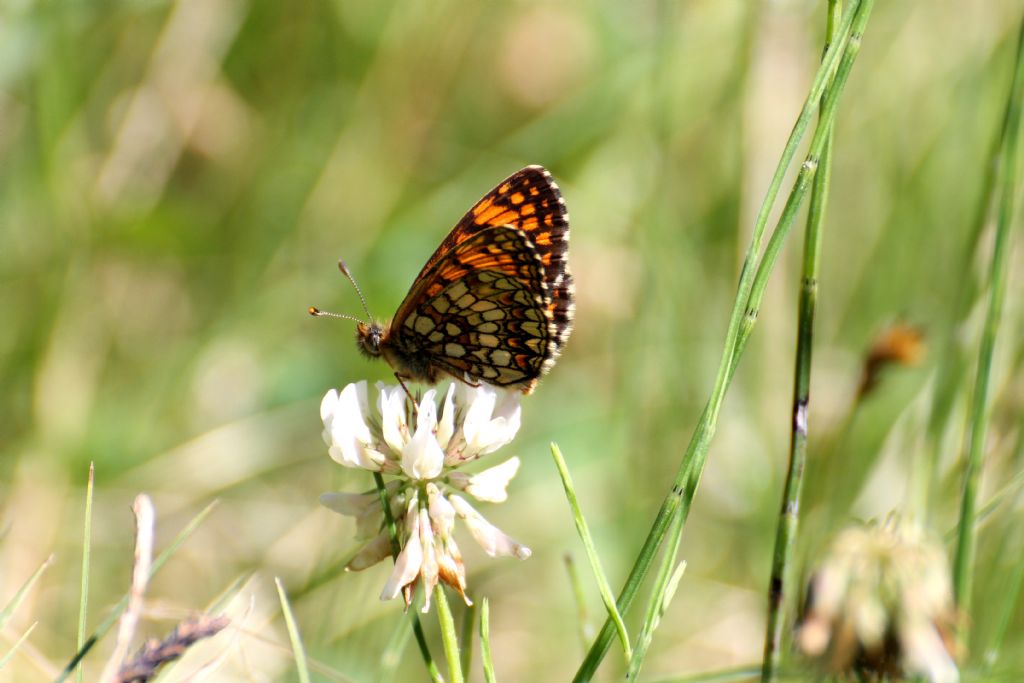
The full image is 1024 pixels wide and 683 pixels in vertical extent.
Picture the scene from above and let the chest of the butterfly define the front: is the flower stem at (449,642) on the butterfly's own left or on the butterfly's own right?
on the butterfly's own left

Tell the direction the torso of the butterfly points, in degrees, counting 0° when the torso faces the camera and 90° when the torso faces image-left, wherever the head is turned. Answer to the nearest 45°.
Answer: approximately 90°

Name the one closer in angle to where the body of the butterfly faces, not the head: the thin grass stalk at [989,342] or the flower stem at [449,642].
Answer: the flower stem

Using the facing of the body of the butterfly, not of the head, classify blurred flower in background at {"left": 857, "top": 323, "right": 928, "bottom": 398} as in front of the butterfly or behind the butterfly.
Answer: behind

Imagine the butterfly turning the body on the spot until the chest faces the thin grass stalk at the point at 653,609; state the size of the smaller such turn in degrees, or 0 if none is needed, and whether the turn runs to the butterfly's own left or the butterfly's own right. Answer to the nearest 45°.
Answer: approximately 180°

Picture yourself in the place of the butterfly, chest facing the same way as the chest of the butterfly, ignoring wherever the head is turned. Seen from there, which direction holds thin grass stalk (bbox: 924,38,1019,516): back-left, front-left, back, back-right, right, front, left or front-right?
back

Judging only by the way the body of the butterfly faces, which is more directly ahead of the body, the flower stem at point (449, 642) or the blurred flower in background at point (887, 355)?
the flower stem
